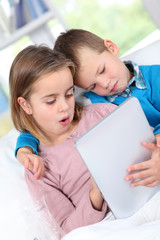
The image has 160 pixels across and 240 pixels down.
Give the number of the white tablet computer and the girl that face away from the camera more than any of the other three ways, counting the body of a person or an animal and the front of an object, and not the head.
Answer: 1

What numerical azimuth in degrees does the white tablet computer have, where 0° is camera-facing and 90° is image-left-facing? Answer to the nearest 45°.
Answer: approximately 180°

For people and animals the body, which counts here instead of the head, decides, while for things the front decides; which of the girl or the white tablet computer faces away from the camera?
the white tablet computer
